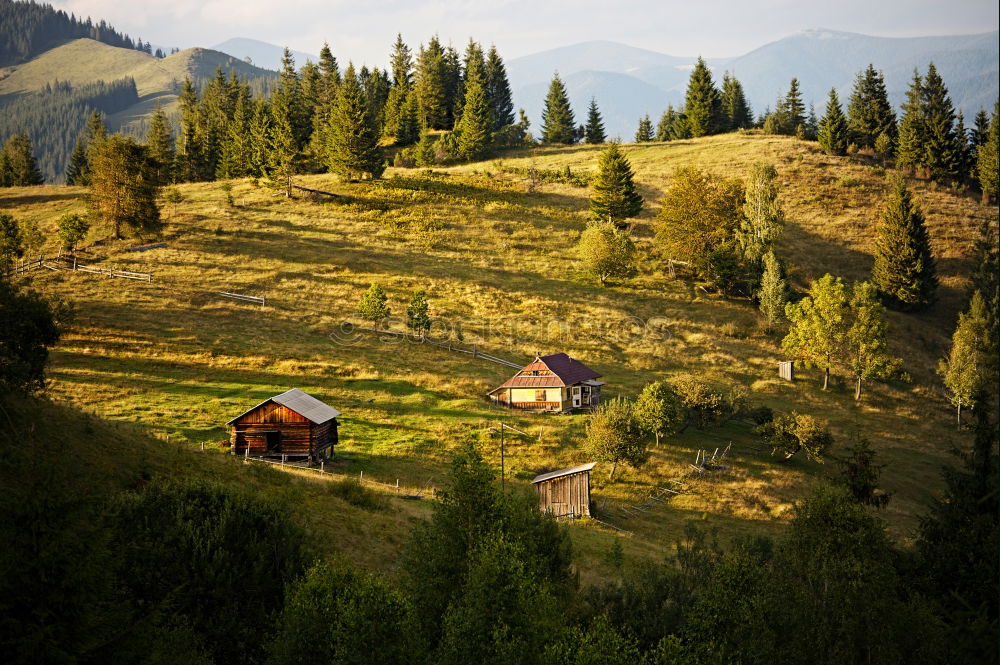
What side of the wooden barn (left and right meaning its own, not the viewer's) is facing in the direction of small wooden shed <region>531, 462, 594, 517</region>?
left

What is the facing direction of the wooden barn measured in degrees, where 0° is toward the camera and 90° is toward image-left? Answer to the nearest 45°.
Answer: approximately 45°
